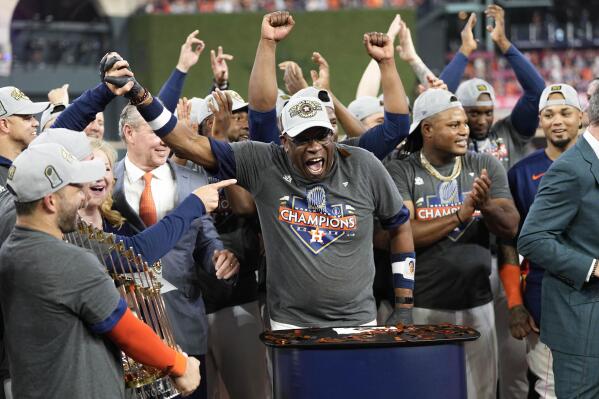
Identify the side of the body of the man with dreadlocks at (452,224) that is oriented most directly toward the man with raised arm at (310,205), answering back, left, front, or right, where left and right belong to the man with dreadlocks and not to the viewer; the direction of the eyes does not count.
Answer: right

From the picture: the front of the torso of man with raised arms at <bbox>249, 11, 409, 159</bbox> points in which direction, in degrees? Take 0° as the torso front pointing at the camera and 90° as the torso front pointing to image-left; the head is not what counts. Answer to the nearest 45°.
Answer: approximately 0°

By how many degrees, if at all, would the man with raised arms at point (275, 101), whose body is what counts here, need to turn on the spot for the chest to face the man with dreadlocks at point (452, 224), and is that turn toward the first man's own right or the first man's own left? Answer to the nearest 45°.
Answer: approximately 135° to the first man's own left

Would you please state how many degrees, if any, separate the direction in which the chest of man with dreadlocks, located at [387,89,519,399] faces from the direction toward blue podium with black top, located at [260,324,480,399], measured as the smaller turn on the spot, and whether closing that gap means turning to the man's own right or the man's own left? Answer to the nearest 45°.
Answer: approximately 45° to the man's own right

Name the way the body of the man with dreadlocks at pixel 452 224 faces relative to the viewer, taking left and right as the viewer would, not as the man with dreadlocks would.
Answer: facing the viewer and to the right of the viewer

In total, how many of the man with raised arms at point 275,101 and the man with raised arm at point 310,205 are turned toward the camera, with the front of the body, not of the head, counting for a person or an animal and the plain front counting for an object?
2

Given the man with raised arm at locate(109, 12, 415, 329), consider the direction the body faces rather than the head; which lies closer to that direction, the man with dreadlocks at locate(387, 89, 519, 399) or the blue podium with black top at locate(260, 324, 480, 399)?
the blue podium with black top
